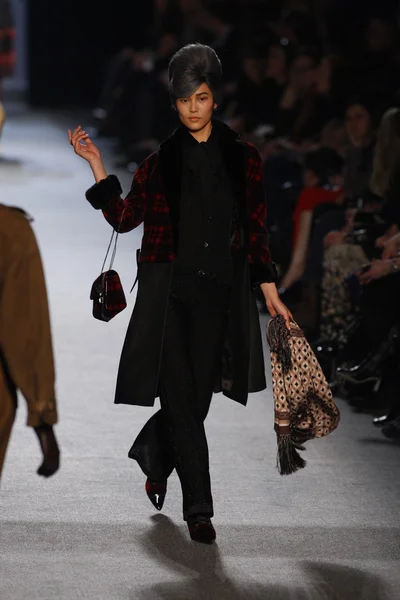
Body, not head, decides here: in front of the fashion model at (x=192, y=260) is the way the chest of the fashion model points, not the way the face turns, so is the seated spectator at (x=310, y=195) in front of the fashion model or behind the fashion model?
behind

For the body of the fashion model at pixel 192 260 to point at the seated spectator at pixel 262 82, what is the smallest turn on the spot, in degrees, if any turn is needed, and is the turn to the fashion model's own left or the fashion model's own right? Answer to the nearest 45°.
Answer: approximately 180°

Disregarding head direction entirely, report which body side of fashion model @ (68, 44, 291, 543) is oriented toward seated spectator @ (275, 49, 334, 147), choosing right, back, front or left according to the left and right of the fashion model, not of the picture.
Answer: back

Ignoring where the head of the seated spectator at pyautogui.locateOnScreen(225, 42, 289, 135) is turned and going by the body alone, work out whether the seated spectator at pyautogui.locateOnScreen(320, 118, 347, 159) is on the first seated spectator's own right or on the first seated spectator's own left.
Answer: on the first seated spectator's own left

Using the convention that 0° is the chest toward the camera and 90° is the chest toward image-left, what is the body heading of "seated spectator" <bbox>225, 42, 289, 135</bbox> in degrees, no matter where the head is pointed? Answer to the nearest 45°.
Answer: approximately 45°

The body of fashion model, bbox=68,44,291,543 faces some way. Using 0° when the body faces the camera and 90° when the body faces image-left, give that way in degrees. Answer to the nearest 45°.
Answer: approximately 0°
